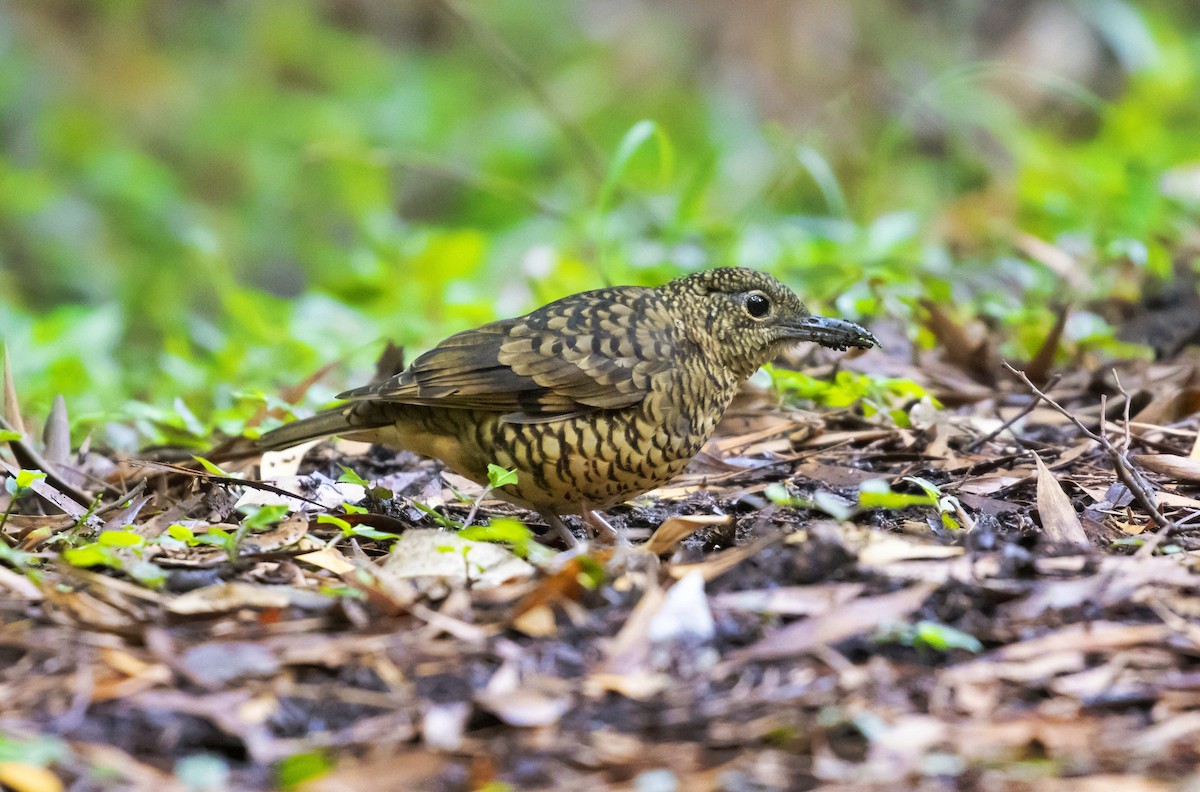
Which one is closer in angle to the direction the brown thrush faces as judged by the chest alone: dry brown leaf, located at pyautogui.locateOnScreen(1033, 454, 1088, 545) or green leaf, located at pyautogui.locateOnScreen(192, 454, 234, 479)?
the dry brown leaf

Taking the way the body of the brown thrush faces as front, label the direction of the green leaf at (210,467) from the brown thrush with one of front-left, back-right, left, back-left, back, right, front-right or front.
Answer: back

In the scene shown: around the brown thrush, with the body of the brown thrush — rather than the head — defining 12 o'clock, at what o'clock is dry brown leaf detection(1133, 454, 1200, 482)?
The dry brown leaf is roughly at 12 o'clock from the brown thrush.

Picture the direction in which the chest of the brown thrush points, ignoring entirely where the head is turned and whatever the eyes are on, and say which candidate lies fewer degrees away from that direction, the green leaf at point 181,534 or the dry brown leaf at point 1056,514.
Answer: the dry brown leaf

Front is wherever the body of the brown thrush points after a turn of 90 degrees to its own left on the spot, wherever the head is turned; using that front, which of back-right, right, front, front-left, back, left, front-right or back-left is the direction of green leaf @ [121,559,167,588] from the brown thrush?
back-left

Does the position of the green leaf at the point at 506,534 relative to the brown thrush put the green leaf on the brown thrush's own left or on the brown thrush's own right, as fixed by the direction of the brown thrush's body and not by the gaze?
on the brown thrush's own right

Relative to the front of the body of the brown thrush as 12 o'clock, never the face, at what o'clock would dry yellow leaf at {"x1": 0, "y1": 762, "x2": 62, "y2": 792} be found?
The dry yellow leaf is roughly at 4 o'clock from the brown thrush.

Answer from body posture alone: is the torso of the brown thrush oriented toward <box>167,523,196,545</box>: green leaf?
no

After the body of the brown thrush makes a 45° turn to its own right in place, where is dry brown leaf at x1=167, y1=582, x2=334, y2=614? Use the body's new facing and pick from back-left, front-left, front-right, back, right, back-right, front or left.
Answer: right

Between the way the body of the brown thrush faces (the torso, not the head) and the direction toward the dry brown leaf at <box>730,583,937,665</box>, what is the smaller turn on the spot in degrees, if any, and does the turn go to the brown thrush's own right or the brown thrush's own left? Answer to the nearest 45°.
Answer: approximately 90° to the brown thrush's own right

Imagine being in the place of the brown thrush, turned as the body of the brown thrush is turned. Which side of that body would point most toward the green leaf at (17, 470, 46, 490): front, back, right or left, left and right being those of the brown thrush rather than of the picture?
back

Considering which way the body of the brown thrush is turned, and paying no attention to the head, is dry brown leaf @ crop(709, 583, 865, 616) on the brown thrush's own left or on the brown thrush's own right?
on the brown thrush's own right

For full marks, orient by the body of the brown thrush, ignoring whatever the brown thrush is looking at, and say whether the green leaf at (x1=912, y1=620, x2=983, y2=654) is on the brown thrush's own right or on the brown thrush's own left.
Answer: on the brown thrush's own right

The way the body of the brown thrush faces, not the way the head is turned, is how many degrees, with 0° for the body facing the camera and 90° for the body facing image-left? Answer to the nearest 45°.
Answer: approximately 270°

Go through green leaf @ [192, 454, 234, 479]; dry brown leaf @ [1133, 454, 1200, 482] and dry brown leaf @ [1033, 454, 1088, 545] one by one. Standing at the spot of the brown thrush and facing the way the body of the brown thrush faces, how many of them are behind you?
1

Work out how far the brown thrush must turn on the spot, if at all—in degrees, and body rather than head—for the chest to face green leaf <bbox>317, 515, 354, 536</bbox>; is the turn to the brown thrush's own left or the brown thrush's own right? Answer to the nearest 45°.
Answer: approximately 135° to the brown thrush's own right

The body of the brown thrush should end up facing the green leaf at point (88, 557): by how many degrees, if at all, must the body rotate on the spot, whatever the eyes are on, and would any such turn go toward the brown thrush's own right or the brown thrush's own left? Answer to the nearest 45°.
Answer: approximately 135° to the brown thrush's own right

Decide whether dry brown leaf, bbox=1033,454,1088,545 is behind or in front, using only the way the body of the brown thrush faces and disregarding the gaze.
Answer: in front

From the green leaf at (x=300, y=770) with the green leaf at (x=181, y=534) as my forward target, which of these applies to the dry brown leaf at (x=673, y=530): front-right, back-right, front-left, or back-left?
front-right

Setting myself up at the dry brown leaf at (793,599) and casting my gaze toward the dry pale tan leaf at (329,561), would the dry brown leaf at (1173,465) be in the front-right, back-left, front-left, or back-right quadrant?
back-right

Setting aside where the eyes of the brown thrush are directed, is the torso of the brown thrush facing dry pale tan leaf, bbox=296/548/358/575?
no
